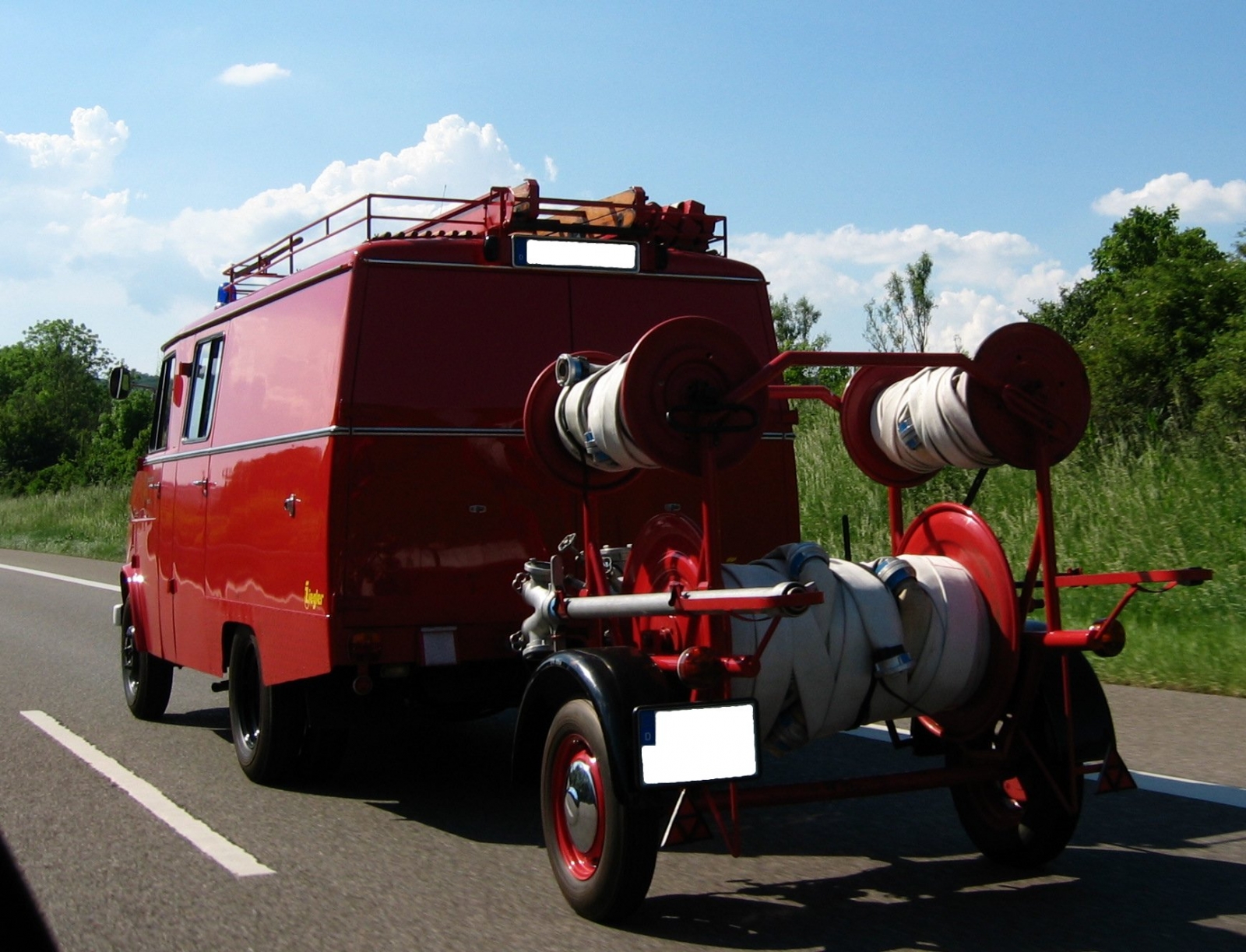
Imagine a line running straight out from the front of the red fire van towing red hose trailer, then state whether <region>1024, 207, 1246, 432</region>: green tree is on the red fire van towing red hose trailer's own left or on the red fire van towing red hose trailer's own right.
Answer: on the red fire van towing red hose trailer's own right

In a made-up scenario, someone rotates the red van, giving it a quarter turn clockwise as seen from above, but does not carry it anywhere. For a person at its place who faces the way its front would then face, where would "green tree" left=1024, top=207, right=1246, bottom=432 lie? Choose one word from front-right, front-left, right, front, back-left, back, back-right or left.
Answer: front

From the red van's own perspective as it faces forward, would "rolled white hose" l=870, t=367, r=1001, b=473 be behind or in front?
behind

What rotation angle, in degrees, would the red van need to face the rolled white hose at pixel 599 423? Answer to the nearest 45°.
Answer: approximately 180°

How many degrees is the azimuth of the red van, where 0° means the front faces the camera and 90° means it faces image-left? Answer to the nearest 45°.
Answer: approximately 135°
